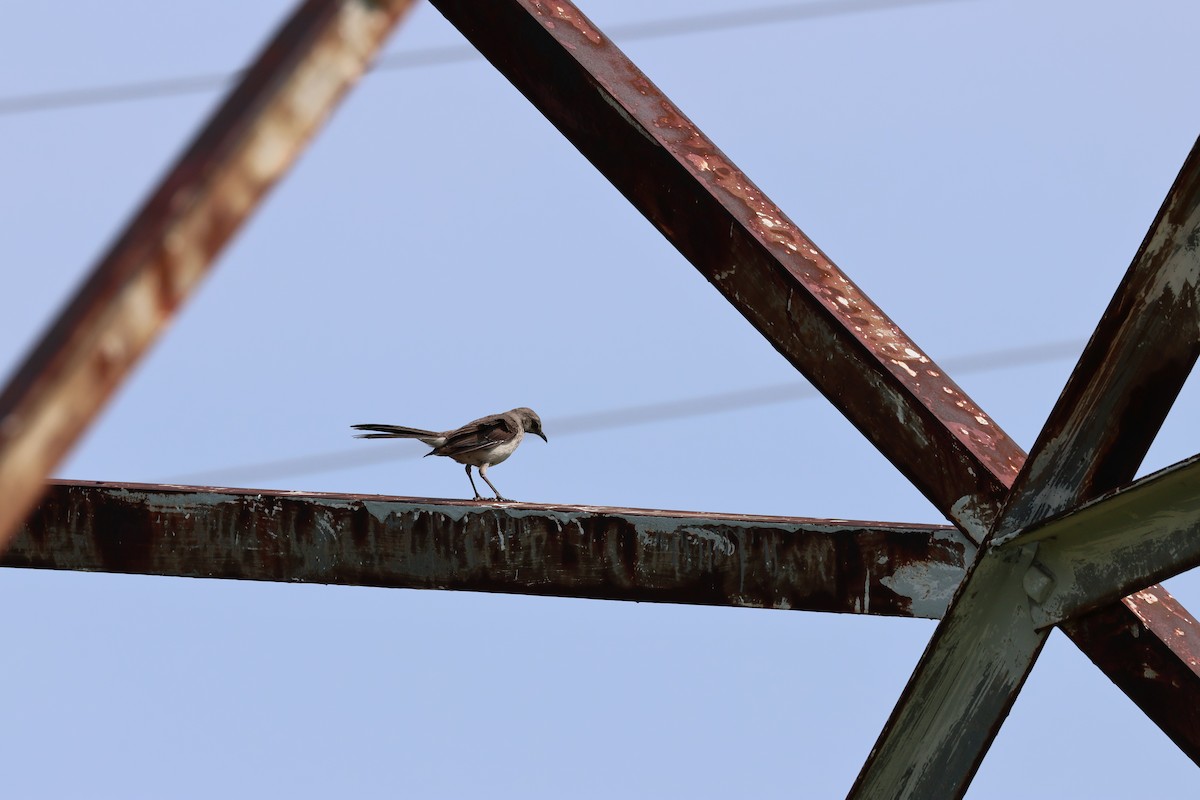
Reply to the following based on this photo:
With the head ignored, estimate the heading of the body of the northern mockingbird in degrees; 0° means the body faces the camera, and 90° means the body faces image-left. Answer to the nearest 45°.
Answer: approximately 270°
